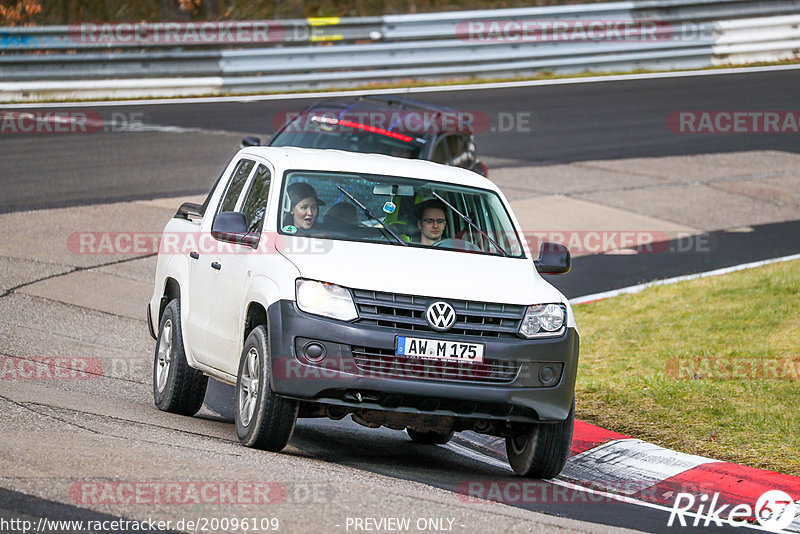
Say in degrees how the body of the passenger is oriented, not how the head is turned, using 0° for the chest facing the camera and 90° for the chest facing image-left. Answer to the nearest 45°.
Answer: approximately 315°

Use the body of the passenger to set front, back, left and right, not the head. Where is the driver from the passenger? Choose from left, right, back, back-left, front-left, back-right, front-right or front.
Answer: front-left

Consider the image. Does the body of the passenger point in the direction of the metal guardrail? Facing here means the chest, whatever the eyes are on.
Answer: no

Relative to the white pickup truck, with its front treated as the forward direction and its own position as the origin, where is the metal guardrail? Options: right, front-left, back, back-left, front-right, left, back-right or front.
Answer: back-left

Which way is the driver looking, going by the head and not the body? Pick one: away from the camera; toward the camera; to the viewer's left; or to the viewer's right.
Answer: toward the camera

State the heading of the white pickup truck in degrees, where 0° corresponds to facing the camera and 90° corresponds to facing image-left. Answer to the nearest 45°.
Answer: approximately 315°

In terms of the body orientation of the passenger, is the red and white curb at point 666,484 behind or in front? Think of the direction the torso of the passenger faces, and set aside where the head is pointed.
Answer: in front
